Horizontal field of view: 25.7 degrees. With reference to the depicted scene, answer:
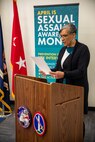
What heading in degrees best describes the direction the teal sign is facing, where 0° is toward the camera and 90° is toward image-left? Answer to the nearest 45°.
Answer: approximately 0°

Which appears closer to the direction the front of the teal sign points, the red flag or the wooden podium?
the wooden podium

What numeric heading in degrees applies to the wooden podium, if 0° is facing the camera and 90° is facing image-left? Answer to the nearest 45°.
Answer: approximately 45°

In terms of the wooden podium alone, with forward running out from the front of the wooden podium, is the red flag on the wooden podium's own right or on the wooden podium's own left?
on the wooden podium's own right

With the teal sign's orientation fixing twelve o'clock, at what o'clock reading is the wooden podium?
The wooden podium is roughly at 12 o'clock from the teal sign.

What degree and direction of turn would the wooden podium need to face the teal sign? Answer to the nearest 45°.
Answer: approximately 135° to its right
